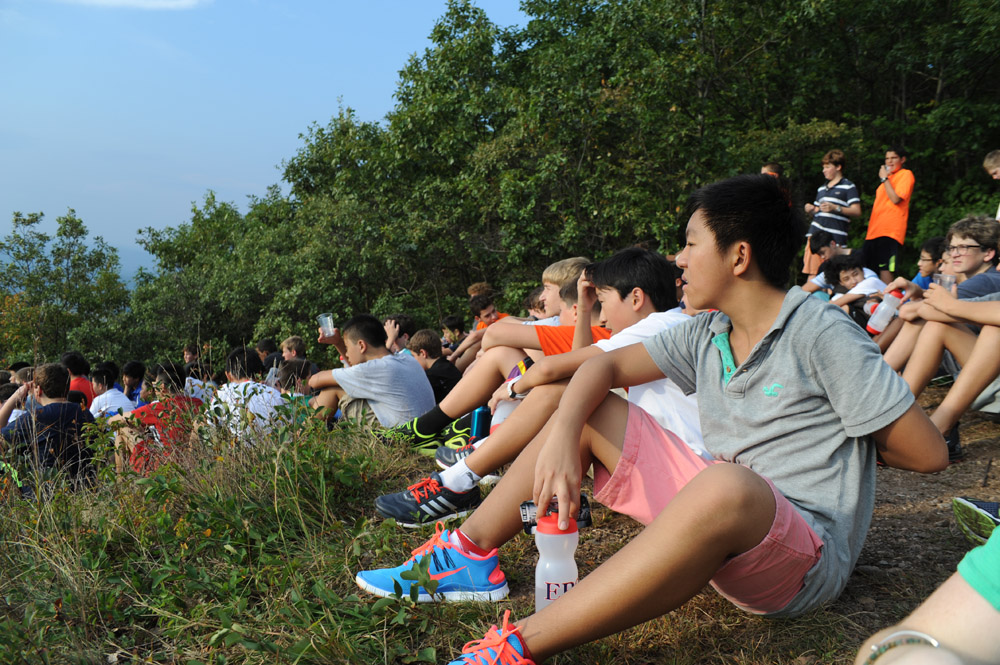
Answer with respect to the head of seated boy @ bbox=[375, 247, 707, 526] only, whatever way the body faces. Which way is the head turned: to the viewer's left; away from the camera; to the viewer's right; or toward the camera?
to the viewer's left

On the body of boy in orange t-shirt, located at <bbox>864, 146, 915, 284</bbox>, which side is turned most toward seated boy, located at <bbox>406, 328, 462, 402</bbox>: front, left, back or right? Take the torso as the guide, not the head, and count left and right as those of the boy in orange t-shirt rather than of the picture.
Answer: front

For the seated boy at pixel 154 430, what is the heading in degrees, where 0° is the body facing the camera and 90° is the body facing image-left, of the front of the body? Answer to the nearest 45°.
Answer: approximately 135°

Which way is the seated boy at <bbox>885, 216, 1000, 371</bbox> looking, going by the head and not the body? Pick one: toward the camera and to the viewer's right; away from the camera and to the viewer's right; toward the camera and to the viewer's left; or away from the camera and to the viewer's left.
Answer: toward the camera and to the viewer's left

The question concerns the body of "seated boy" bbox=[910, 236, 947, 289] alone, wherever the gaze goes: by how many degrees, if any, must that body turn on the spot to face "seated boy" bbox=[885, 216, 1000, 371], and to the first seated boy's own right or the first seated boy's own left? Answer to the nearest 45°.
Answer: approximately 90° to the first seated boy's own left

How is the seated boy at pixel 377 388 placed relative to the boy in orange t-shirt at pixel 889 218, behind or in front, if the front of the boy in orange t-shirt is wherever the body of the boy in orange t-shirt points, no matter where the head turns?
in front

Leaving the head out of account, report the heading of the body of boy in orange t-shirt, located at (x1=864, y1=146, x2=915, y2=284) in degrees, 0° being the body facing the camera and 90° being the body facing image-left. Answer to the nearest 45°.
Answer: approximately 45°

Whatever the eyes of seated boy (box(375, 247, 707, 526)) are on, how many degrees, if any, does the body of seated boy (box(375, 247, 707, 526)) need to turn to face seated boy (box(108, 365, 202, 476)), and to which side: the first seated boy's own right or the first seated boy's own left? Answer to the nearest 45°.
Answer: approximately 45° to the first seated boy's own right

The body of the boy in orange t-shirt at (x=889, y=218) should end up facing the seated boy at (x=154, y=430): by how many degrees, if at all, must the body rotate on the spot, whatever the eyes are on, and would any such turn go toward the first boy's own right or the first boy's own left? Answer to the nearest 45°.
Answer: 0° — they already face them

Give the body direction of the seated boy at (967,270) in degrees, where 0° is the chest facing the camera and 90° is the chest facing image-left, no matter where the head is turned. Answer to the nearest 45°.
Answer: approximately 90°

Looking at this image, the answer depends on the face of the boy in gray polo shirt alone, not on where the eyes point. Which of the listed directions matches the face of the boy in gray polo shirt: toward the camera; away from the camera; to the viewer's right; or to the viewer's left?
to the viewer's left

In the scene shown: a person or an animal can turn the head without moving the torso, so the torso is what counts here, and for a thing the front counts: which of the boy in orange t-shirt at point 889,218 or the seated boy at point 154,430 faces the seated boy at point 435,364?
the boy in orange t-shirt

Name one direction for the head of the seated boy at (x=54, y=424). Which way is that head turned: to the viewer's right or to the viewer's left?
to the viewer's left

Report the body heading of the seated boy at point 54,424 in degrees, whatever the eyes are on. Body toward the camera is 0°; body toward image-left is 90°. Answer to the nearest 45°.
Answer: approximately 135°

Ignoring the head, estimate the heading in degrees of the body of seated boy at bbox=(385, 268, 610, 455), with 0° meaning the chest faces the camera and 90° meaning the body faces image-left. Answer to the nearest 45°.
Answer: approximately 90°
